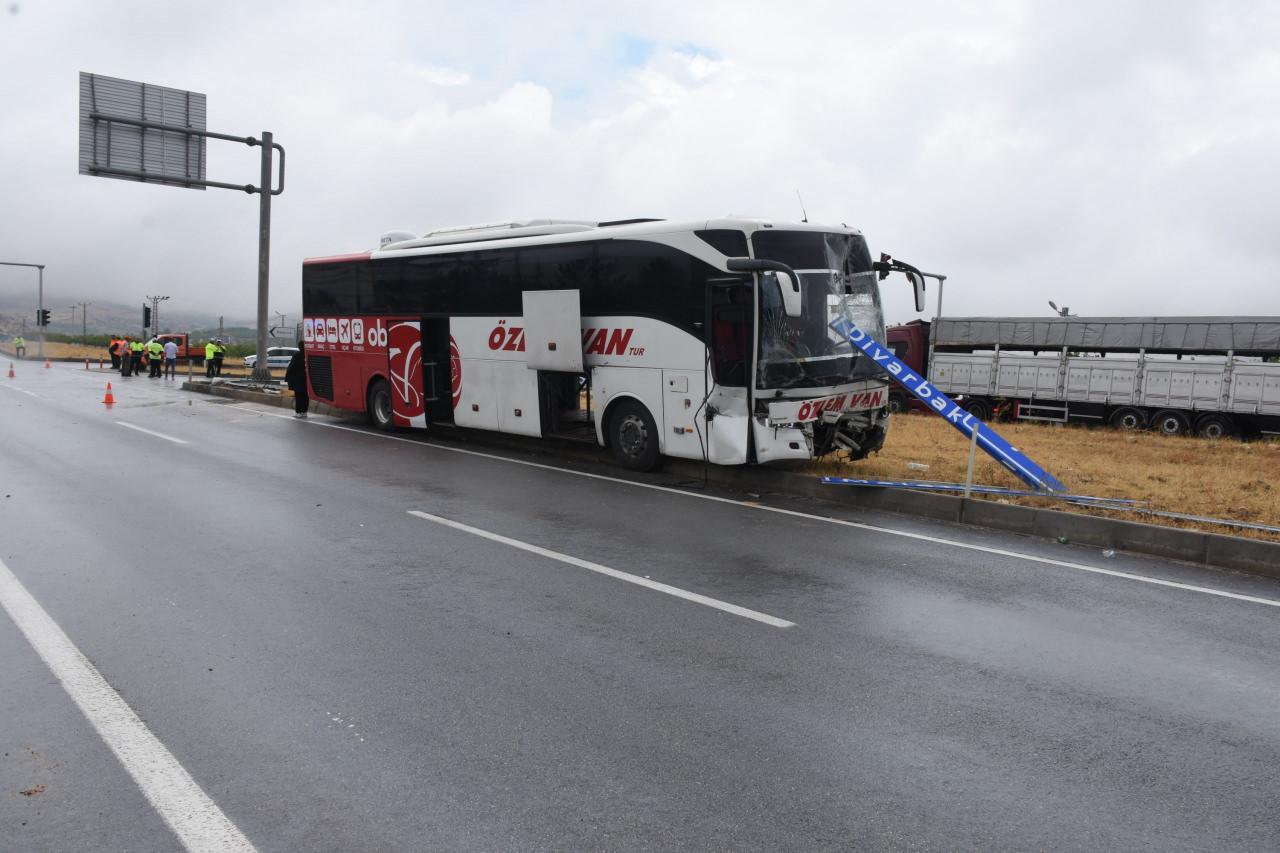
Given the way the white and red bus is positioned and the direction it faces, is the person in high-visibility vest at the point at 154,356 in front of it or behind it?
behind

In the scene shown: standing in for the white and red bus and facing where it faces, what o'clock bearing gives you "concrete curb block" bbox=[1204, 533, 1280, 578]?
The concrete curb block is roughly at 12 o'clock from the white and red bus.

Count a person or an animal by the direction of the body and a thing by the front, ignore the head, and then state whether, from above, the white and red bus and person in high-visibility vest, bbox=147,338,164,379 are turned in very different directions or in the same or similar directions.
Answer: very different directions

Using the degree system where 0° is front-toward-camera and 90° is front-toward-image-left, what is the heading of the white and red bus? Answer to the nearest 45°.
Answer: approximately 315°

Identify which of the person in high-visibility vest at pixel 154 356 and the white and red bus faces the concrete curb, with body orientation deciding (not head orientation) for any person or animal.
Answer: the white and red bus

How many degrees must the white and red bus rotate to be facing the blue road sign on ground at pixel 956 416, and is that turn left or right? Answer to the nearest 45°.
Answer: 0° — it already faces it

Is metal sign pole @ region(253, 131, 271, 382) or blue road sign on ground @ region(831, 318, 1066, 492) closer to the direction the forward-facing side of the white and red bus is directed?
the blue road sign on ground

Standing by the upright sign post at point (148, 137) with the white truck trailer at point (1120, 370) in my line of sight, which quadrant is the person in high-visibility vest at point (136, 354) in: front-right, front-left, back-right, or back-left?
back-left

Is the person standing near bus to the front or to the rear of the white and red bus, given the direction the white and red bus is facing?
to the rear

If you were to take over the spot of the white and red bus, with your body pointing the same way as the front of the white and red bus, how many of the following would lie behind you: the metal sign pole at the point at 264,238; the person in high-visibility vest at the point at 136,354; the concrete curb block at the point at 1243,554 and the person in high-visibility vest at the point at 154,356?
3
